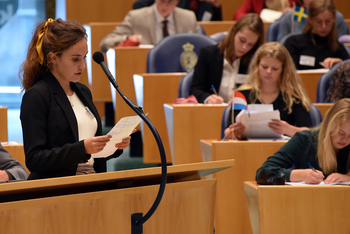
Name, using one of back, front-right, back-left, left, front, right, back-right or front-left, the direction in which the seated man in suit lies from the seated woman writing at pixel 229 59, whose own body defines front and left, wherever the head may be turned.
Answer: back

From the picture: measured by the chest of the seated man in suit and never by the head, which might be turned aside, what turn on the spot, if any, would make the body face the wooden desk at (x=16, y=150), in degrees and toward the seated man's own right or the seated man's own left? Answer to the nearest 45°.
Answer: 0° — they already face it

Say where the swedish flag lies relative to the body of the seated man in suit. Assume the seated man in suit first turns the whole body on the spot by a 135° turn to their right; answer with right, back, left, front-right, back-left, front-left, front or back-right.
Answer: back-right

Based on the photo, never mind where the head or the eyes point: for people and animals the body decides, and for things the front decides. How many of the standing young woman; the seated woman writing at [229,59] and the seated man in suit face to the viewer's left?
0

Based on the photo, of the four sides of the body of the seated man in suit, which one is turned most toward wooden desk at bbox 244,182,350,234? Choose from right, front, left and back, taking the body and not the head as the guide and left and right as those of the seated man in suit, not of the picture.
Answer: front

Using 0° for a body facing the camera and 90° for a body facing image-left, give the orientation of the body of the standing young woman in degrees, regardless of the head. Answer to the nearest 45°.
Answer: approximately 315°

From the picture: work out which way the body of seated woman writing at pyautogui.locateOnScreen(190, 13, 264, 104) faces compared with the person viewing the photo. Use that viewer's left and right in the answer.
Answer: facing the viewer and to the right of the viewer

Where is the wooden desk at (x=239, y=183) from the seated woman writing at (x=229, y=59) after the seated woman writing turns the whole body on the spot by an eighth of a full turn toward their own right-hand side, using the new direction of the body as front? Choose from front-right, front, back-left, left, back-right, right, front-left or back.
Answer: front

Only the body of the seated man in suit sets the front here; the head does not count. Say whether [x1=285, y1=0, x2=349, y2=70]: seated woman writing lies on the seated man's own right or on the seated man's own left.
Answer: on the seated man's own left

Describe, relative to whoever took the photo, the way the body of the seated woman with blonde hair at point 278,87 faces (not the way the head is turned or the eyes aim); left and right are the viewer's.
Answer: facing the viewer and to the left of the viewer

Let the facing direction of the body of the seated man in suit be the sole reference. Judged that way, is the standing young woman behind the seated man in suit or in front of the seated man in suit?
in front

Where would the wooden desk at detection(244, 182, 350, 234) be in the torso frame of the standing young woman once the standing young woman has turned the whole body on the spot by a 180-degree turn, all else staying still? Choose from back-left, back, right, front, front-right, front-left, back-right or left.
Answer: back-right

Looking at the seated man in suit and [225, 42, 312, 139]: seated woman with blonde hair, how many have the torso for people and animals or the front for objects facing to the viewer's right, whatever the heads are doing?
0

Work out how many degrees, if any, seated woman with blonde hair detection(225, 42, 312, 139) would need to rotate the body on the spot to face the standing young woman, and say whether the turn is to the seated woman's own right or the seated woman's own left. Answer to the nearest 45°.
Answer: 0° — they already face them

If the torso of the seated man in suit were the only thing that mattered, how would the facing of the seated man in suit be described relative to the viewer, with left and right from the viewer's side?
facing the viewer
